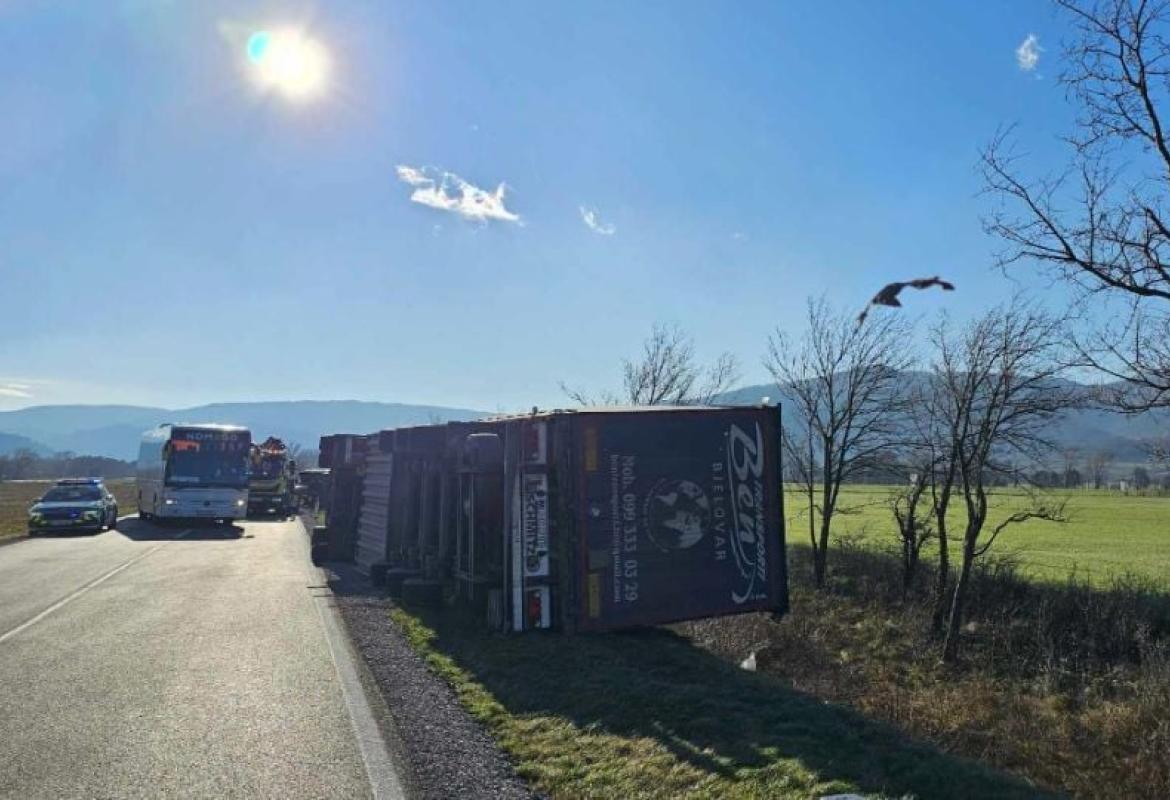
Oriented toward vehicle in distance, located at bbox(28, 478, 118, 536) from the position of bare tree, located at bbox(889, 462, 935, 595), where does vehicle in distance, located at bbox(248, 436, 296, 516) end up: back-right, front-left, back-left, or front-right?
front-right

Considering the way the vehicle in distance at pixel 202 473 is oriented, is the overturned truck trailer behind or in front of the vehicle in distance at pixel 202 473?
in front

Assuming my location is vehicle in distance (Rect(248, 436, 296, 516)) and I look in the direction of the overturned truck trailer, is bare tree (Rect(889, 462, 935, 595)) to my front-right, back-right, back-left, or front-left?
front-left

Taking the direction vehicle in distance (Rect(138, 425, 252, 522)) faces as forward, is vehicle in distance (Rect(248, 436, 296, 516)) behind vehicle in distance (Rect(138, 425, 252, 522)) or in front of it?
behind

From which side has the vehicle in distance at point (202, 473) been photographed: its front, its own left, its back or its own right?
front

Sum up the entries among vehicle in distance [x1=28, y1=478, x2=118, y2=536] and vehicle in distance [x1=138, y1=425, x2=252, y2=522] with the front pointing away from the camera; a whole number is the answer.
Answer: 0

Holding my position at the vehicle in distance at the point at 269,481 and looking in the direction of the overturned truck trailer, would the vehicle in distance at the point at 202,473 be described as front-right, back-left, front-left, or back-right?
front-right

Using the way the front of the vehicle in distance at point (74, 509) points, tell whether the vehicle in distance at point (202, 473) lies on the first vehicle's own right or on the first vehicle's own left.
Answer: on the first vehicle's own left

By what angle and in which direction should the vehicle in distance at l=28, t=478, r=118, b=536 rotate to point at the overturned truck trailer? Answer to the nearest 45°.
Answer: approximately 45° to its left

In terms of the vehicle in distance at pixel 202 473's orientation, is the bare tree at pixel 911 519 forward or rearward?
forward

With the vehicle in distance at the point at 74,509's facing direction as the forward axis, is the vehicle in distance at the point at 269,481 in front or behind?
behind

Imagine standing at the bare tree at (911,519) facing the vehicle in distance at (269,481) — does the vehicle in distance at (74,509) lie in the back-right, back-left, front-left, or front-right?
front-left

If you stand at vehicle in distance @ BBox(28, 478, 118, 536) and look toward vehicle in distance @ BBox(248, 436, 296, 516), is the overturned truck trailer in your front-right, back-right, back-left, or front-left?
back-right

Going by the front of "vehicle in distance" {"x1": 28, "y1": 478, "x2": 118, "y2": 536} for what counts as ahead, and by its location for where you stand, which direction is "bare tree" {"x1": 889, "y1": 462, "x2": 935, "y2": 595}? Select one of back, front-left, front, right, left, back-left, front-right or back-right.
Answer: left

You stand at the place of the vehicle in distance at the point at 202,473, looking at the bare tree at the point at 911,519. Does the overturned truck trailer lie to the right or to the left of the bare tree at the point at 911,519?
right

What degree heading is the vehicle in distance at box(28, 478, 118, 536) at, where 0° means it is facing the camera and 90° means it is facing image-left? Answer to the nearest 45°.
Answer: approximately 45°
